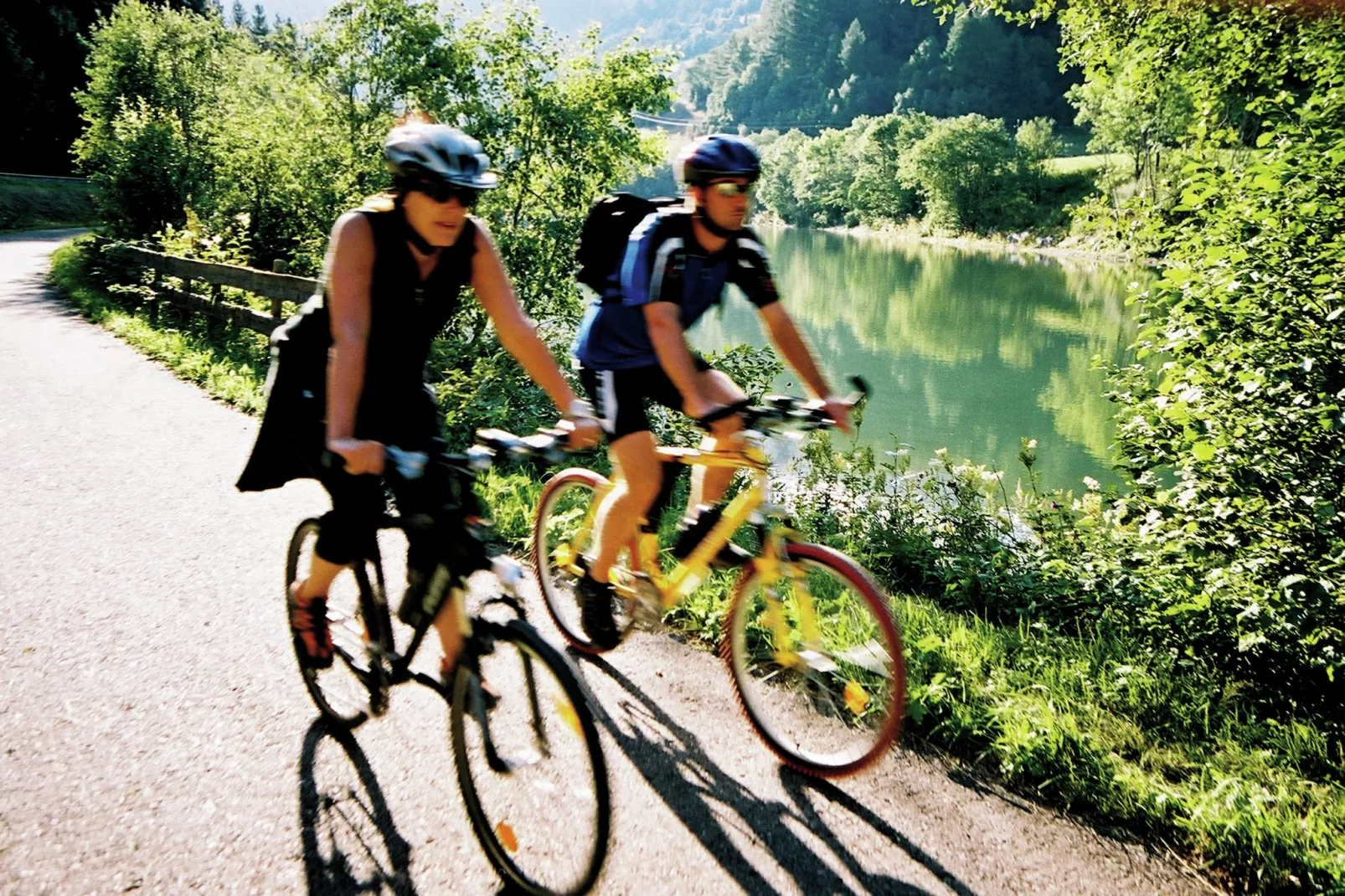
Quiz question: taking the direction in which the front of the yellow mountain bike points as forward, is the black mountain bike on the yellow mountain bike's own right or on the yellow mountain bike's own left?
on the yellow mountain bike's own right

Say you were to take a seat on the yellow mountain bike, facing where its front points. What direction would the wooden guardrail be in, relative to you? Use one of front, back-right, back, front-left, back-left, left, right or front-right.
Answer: back

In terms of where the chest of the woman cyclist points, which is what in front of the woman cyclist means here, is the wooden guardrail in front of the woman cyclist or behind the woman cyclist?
behind

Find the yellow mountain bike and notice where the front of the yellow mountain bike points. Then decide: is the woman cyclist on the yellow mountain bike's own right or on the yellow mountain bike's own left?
on the yellow mountain bike's own right

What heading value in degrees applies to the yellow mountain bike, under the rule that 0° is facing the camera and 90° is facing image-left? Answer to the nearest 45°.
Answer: approximately 315°

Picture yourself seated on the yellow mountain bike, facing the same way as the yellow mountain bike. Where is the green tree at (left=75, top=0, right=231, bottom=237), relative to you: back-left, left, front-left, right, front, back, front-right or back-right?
back

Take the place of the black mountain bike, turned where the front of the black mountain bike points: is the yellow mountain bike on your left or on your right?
on your left

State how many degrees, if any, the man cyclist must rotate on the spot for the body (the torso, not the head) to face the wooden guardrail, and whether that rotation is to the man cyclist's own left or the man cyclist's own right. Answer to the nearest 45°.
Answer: approximately 180°

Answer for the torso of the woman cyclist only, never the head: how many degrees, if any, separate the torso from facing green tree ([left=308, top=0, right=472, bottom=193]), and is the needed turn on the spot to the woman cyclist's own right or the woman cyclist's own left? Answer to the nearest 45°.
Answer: approximately 135° to the woman cyclist's own left
